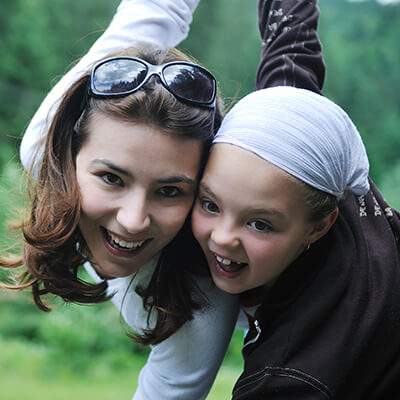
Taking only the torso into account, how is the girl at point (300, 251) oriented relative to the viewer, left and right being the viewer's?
facing the viewer and to the left of the viewer

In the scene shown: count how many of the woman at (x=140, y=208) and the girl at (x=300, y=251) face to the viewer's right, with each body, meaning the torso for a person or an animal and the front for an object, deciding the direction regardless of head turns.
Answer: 0

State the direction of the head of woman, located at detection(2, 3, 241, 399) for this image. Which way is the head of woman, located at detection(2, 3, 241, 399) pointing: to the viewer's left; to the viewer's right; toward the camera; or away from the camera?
toward the camera

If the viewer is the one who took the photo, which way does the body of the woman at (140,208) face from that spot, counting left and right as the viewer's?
facing the viewer
